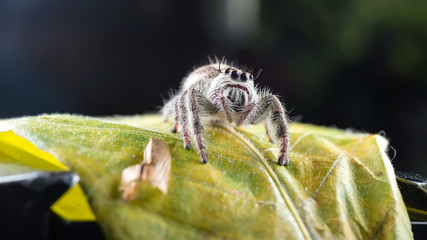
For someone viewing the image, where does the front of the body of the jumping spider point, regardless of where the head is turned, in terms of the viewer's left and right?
facing the viewer and to the right of the viewer
